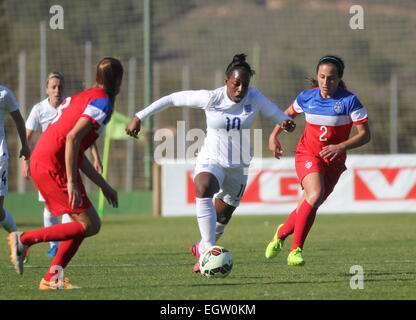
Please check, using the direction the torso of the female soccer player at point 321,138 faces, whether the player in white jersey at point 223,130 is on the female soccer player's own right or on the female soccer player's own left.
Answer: on the female soccer player's own right

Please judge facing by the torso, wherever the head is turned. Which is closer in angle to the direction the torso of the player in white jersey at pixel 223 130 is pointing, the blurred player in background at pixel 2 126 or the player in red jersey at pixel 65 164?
the player in red jersey

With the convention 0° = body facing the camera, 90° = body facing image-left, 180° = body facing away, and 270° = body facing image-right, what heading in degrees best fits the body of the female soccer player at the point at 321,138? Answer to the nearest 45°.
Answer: approximately 0°

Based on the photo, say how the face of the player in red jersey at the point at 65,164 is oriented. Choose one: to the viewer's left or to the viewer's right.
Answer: to the viewer's right

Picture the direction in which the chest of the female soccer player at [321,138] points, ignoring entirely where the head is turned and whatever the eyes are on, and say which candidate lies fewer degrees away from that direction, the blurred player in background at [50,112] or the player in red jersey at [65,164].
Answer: the player in red jersey
